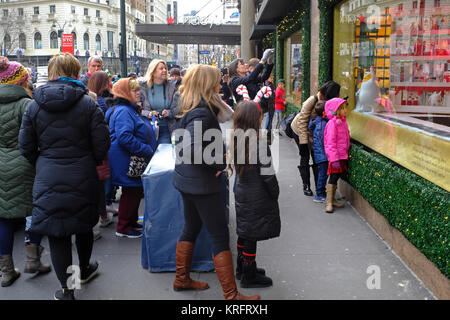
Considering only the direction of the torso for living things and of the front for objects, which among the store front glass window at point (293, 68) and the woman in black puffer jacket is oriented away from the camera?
the woman in black puffer jacket

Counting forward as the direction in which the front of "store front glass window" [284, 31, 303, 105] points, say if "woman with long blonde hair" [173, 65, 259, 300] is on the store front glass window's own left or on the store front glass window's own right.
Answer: on the store front glass window's own left

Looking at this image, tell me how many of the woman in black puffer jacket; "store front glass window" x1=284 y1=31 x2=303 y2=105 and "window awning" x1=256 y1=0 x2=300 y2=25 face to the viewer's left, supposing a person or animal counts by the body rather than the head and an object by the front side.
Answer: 2

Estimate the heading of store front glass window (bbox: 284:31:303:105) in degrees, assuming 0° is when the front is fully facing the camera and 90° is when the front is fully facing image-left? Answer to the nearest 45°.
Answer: approximately 90°

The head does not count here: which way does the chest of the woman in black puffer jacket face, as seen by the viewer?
away from the camera

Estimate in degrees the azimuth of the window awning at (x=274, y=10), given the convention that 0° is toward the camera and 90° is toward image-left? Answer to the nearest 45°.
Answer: approximately 90°

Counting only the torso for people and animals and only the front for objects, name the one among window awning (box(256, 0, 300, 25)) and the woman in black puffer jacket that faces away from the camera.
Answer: the woman in black puffer jacket

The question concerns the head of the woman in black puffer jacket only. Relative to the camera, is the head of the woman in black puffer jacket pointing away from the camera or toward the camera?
away from the camera

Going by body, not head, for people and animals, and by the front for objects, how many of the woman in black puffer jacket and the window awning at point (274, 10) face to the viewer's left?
1
